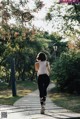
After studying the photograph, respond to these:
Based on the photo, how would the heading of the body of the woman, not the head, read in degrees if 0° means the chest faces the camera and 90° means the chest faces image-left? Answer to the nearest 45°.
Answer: approximately 180°

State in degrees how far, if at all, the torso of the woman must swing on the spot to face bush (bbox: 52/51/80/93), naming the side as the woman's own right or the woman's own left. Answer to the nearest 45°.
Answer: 0° — they already face it
